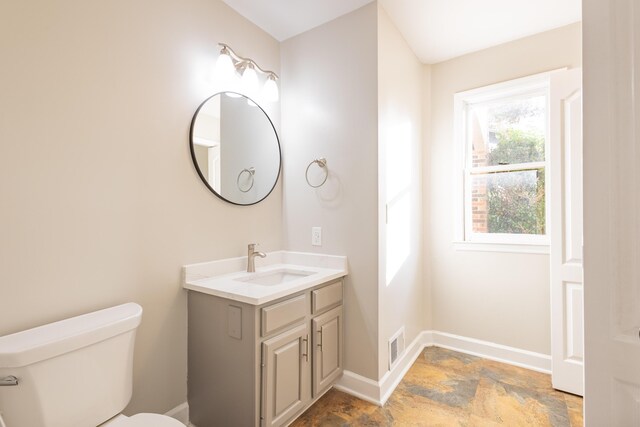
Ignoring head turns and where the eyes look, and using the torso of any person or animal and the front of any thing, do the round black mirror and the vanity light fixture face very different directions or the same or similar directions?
same or similar directions

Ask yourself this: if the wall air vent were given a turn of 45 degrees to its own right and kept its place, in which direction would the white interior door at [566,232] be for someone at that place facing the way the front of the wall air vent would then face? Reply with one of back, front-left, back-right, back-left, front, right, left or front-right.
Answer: front-left

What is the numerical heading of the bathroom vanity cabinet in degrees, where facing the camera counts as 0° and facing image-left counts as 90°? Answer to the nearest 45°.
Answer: approximately 315°

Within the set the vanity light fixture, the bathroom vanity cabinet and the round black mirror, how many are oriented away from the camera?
0

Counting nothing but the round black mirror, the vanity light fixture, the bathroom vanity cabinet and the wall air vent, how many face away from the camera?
0

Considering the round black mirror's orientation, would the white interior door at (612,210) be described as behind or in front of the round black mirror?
in front

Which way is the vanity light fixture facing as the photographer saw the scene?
facing the viewer and to the right of the viewer

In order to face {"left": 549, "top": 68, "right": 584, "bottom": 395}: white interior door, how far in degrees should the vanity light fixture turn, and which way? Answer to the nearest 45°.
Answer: approximately 45° to its left

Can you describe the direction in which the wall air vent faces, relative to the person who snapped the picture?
facing to the right of the viewer

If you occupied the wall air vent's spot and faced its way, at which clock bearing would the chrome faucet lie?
The chrome faucet is roughly at 5 o'clock from the wall air vent.

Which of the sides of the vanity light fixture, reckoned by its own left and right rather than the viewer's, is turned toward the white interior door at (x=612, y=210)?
front
